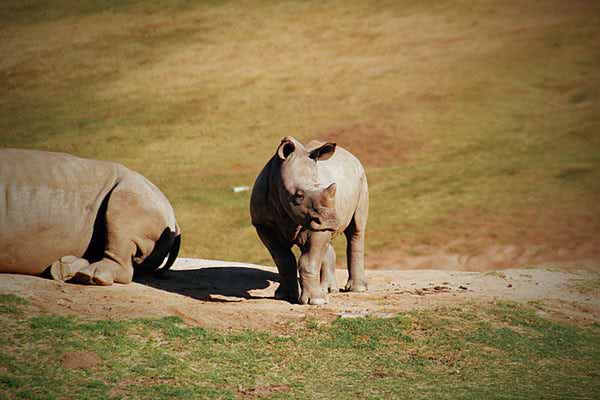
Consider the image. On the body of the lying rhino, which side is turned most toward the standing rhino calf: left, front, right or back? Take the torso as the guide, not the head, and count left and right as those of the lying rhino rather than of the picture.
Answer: back

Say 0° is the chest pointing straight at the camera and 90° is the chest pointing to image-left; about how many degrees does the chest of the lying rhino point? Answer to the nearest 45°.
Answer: approximately 90°
